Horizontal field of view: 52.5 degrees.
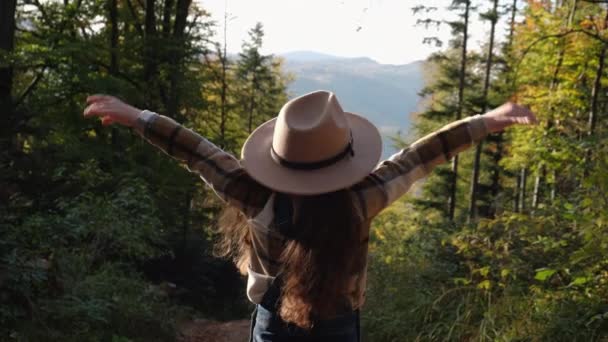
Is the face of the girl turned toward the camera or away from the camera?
away from the camera

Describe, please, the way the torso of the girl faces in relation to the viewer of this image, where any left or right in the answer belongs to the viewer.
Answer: facing away from the viewer
